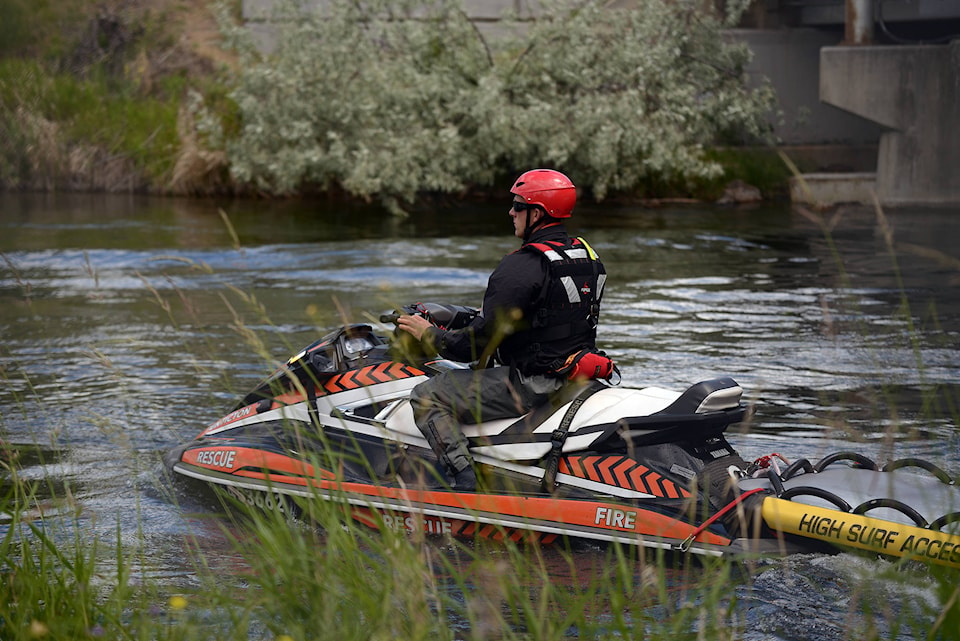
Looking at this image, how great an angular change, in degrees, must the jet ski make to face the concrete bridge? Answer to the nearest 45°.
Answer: approximately 90° to its right

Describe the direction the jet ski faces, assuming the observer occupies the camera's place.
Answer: facing to the left of the viewer

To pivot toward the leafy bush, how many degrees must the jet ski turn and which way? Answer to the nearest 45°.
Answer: approximately 90° to its right

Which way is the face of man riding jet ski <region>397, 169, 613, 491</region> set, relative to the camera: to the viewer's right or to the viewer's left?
to the viewer's left
